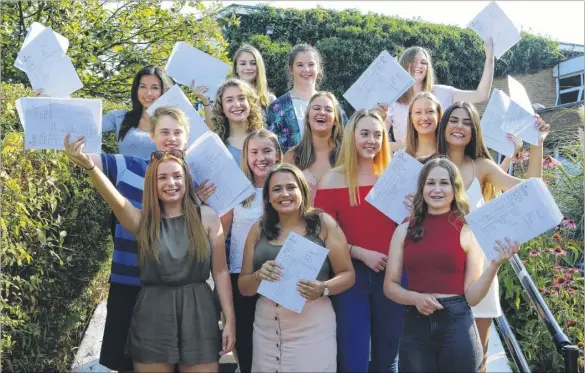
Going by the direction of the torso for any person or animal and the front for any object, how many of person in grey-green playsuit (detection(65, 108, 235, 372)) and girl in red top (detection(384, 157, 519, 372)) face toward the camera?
2

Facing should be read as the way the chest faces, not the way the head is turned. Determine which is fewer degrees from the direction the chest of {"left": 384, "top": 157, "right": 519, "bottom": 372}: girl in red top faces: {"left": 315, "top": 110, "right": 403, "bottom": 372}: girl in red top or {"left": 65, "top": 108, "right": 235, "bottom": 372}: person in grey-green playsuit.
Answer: the person in grey-green playsuit

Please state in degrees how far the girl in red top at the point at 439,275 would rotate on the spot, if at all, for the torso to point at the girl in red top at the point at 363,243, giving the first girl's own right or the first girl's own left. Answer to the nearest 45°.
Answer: approximately 135° to the first girl's own right

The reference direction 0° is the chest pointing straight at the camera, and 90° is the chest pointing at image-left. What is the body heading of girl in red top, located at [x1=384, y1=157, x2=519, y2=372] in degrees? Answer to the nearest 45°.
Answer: approximately 0°

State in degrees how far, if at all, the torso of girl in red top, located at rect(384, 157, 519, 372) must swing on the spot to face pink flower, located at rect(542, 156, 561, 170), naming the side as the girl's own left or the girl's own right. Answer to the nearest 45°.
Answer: approximately 180°

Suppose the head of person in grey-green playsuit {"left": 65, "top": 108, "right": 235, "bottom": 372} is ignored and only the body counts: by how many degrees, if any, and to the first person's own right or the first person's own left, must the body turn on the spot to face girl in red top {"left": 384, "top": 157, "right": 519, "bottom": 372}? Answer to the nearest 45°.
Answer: approximately 90° to the first person's own left

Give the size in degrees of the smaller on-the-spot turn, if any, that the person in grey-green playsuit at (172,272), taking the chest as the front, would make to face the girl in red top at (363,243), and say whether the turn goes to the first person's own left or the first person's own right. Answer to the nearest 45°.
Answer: approximately 90° to the first person's own left
